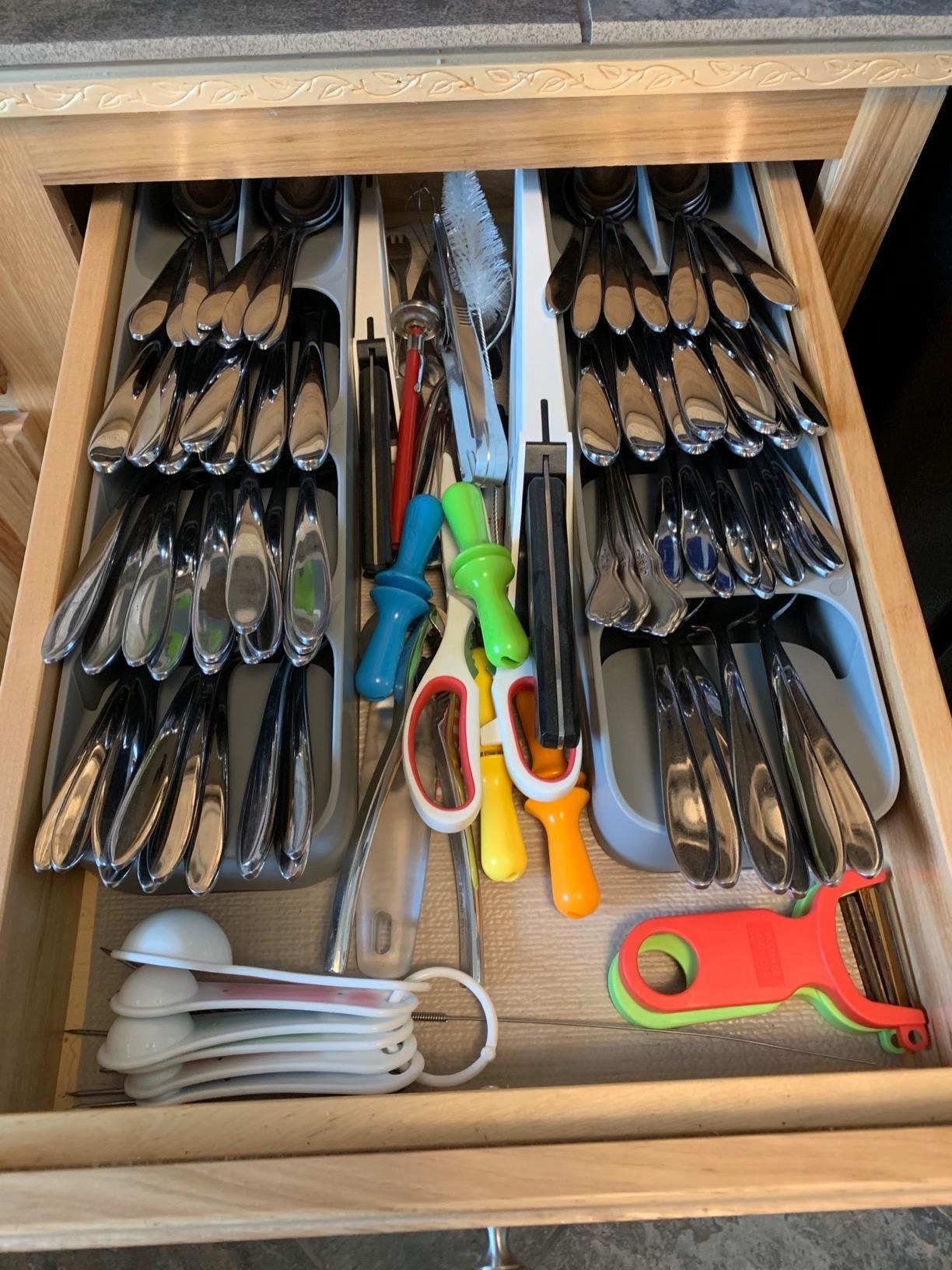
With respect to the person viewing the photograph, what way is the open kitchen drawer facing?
facing the viewer

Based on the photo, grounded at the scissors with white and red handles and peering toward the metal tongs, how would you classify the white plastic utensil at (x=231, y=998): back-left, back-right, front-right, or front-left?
back-left
